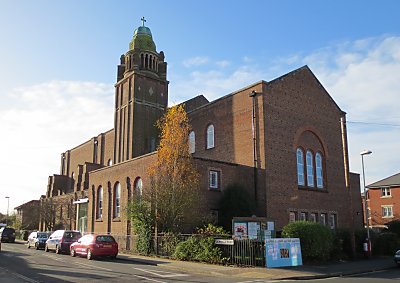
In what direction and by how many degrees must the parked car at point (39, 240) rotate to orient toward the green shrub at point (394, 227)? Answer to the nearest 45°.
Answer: approximately 135° to its right

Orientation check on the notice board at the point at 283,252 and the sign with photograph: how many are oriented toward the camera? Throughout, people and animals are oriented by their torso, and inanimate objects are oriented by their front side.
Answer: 2

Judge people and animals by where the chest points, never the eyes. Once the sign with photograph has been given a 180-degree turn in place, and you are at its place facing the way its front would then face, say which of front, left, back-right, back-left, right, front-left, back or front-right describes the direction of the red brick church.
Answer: front

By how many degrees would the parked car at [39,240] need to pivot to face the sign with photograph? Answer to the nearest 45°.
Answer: approximately 180°

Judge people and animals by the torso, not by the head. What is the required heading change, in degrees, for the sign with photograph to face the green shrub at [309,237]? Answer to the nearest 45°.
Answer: approximately 90° to its left

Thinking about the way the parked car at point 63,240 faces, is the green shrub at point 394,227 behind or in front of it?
behind

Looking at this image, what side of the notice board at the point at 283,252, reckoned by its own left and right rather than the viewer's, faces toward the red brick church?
back
